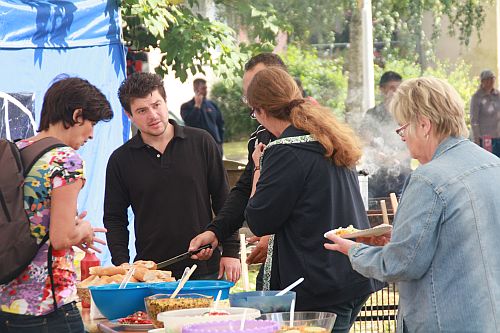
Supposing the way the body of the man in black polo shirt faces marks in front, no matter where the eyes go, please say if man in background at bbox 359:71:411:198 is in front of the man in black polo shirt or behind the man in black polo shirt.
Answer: behind

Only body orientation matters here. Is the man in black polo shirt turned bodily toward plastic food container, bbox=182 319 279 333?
yes

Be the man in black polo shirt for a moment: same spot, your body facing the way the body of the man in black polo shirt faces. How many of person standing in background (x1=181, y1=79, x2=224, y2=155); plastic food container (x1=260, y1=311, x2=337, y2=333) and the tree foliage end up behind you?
2

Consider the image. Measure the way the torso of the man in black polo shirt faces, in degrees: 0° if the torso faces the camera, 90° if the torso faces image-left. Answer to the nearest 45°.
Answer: approximately 0°

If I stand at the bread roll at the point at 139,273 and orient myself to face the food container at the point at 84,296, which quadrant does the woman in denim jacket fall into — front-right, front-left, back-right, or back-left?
back-left

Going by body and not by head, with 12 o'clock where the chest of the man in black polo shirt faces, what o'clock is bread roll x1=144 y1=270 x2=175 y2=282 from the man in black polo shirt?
The bread roll is roughly at 12 o'clock from the man in black polo shirt.

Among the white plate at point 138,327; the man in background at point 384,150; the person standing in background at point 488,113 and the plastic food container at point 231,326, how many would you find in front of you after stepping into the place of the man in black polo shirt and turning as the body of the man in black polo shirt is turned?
2

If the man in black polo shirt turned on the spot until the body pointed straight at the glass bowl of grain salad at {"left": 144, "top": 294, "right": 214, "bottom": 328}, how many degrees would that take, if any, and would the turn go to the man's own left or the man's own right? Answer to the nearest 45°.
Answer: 0° — they already face it

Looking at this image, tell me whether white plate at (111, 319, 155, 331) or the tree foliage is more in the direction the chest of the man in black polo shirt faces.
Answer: the white plate
